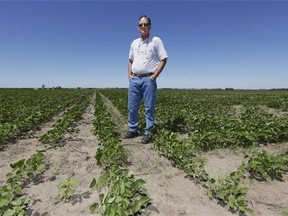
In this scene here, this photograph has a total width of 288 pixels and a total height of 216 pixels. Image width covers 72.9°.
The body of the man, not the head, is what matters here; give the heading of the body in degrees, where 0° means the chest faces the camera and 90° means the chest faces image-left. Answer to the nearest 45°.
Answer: approximately 45°
